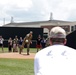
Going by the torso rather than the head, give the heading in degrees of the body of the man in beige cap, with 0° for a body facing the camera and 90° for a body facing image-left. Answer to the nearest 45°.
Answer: approximately 180°

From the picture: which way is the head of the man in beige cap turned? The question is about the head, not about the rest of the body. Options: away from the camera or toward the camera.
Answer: away from the camera
